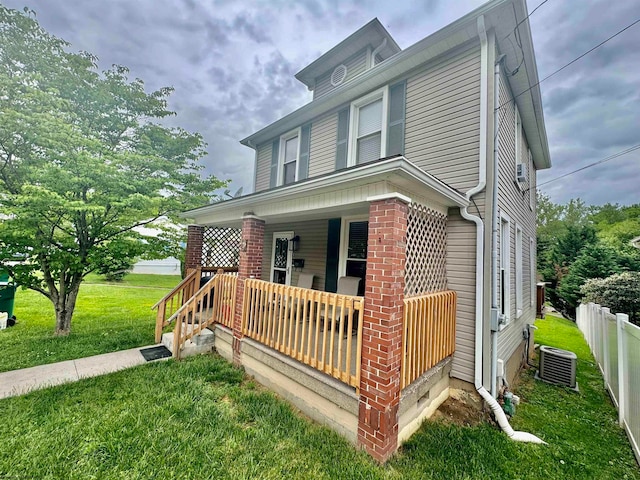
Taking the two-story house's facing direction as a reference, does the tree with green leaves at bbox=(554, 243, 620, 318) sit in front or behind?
behind

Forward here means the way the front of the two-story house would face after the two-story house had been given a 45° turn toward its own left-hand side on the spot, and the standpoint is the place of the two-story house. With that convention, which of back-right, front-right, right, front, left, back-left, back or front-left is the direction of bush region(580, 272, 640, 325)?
back-left

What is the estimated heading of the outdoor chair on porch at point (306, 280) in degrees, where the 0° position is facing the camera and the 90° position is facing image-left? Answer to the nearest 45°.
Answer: approximately 45°

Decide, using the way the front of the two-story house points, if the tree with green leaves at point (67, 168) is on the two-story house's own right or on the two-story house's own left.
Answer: on the two-story house's own right

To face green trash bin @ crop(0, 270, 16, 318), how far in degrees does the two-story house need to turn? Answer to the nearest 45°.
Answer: approximately 45° to its right

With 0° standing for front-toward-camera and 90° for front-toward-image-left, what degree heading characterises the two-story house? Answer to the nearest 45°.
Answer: approximately 45°

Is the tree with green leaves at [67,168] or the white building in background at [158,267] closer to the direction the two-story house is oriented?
the tree with green leaves

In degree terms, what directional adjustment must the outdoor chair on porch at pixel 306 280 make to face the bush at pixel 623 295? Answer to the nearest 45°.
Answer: approximately 135° to its left

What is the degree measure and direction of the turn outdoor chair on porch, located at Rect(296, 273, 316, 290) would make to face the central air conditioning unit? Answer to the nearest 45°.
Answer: approximately 135° to its left
